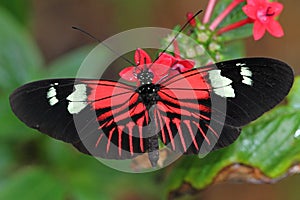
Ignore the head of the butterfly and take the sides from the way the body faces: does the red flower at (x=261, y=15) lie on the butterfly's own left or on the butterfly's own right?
on the butterfly's own right

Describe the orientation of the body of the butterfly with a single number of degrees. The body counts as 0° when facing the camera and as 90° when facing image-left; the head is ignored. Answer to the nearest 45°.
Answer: approximately 180°
